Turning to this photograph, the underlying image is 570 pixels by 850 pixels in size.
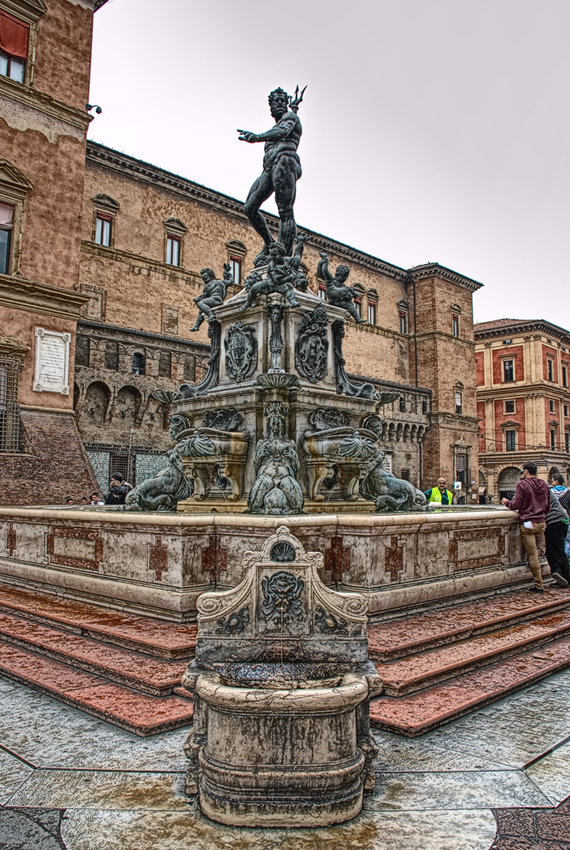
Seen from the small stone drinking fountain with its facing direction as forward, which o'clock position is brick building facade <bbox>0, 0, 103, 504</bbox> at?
The brick building facade is roughly at 5 o'clock from the small stone drinking fountain.

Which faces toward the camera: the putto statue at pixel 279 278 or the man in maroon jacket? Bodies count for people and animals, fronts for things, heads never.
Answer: the putto statue

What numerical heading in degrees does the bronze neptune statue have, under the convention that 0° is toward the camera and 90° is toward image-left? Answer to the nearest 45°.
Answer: approximately 45°

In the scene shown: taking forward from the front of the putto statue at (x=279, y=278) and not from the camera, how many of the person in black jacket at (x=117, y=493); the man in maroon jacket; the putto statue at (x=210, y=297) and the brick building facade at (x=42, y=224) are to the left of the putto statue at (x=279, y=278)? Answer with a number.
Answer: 1

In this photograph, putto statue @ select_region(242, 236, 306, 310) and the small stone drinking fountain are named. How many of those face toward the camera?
2

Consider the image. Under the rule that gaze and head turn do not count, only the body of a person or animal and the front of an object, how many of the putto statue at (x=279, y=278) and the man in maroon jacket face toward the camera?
1

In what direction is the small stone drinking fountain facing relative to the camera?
toward the camera

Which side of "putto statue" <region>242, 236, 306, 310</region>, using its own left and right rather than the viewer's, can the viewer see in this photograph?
front

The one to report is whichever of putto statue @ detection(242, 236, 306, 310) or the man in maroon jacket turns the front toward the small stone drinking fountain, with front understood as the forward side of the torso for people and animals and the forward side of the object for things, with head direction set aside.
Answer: the putto statue

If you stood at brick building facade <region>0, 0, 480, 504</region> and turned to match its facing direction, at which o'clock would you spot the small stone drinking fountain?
The small stone drinking fountain is roughly at 1 o'clock from the brick building facade.
